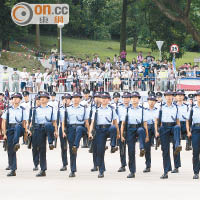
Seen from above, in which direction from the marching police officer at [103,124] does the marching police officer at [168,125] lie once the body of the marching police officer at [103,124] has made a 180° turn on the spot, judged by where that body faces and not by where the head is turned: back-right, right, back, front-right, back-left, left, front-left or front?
right

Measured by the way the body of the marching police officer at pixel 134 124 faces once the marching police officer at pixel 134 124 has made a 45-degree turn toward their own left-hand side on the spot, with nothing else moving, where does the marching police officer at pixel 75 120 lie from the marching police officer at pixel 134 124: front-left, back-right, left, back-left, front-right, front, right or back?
back-right

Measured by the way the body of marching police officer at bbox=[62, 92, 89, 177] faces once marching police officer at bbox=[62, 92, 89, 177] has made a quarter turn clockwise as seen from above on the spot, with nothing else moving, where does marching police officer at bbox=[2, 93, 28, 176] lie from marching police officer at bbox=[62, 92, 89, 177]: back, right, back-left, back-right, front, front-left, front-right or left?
front

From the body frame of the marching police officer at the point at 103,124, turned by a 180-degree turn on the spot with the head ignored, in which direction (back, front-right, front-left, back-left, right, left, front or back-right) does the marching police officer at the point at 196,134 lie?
right

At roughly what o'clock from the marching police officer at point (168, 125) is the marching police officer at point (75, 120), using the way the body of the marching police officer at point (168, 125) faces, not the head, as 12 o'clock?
the marching police officer at point (75, 120) is roughly at 3 o'clock from the marching police officer at point (168, 125).

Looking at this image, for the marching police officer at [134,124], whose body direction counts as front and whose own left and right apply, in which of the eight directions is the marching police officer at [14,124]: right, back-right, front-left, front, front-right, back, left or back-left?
right

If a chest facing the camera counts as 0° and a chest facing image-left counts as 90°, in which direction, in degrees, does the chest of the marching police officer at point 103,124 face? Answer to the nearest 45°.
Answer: approximately 0°

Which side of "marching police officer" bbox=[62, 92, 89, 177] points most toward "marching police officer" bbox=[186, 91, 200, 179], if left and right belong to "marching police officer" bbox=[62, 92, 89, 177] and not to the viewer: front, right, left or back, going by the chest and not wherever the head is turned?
left

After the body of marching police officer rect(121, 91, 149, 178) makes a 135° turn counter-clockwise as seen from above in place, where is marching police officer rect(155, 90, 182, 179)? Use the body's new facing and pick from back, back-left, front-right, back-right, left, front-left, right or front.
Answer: front-right
